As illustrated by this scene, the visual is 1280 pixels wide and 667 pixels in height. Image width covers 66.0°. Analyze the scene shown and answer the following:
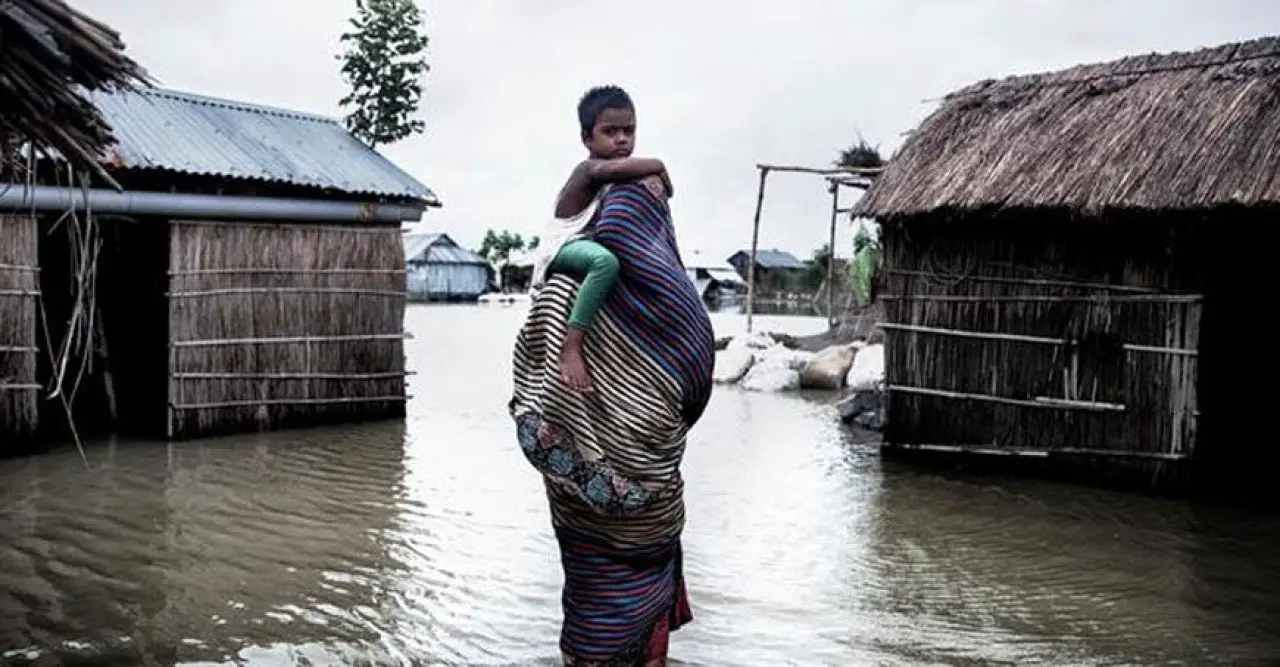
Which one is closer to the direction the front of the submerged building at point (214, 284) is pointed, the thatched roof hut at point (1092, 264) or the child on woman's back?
the child on woman's back

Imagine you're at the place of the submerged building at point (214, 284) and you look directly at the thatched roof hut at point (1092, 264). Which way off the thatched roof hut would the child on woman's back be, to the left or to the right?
right

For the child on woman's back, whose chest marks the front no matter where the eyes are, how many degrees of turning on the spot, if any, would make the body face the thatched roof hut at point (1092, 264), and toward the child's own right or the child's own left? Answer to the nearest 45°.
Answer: approximately 45° to the child's own left

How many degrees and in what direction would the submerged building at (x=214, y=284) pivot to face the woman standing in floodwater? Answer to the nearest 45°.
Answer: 0° — it already faces them

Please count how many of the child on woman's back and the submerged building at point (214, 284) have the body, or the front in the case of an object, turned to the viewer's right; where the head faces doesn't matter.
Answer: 1
